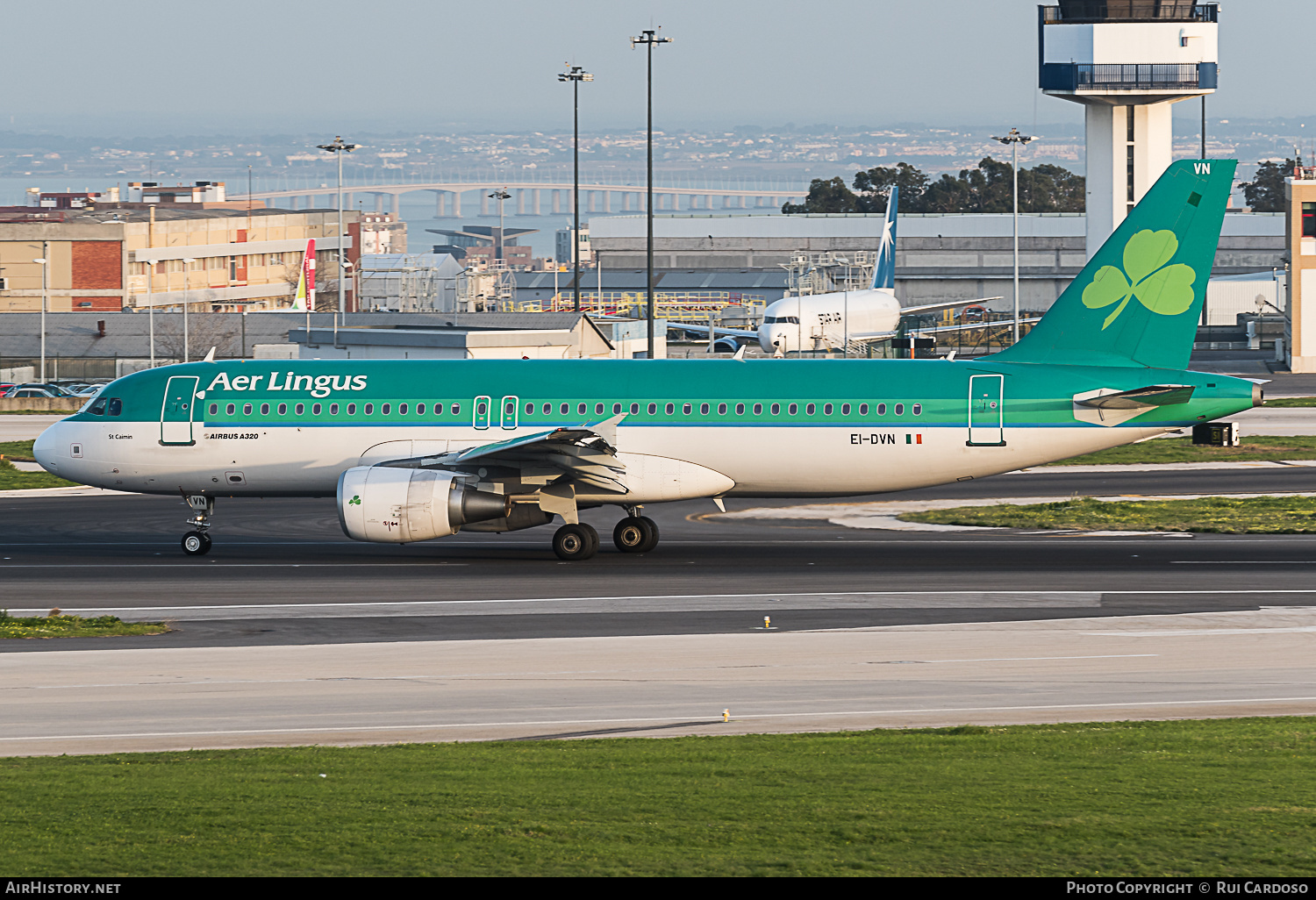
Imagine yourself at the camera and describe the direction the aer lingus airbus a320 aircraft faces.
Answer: facing to the left of the viewer
